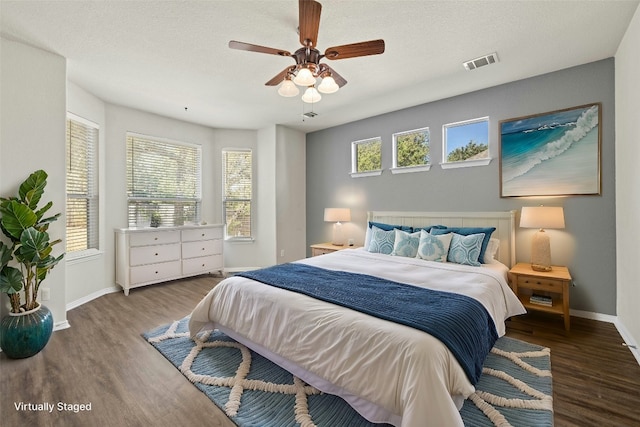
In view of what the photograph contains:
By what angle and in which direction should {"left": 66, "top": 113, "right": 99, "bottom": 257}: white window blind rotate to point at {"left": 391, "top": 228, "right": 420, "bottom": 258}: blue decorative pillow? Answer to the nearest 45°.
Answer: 0° — it already faces it

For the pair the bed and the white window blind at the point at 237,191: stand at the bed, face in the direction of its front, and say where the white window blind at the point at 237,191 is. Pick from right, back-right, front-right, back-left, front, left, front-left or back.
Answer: right

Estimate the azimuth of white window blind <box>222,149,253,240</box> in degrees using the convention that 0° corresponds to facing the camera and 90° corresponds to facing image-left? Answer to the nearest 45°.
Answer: approximately 0°

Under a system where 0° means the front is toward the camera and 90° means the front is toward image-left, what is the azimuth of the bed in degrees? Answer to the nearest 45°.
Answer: approximately 45°

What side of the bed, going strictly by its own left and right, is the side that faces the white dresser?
right

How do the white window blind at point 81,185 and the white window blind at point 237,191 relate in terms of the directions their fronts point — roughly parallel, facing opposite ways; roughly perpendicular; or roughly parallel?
roughly perpendicular

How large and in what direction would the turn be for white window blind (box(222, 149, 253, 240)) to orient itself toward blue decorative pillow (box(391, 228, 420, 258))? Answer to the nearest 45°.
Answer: approximately 45° to its left

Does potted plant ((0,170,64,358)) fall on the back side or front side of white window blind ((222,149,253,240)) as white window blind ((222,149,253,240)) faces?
on the front side

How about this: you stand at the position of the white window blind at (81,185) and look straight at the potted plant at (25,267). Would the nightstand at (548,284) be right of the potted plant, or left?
left
